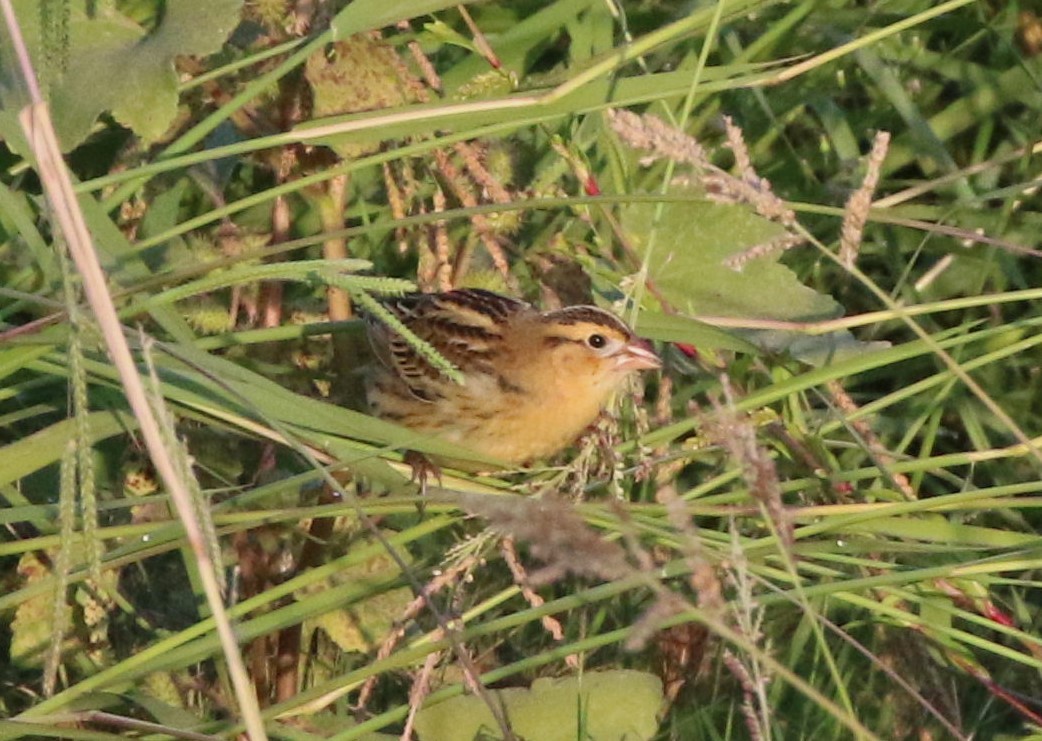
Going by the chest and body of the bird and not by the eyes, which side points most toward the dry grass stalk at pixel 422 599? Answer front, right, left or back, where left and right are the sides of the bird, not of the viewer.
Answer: right

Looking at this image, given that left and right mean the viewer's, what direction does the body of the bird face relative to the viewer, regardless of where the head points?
facing to the right of the viewer

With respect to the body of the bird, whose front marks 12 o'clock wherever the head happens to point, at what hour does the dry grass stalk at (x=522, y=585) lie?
The dry grass stalk is roughly at 3 o'clock from the bird.

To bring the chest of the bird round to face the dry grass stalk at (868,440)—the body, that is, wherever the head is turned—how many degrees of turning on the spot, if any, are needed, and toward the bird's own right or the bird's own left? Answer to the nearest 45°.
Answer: approximately 45° to the bird's own right

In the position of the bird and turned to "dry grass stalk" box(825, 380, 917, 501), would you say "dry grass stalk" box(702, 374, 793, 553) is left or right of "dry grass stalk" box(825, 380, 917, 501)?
right
